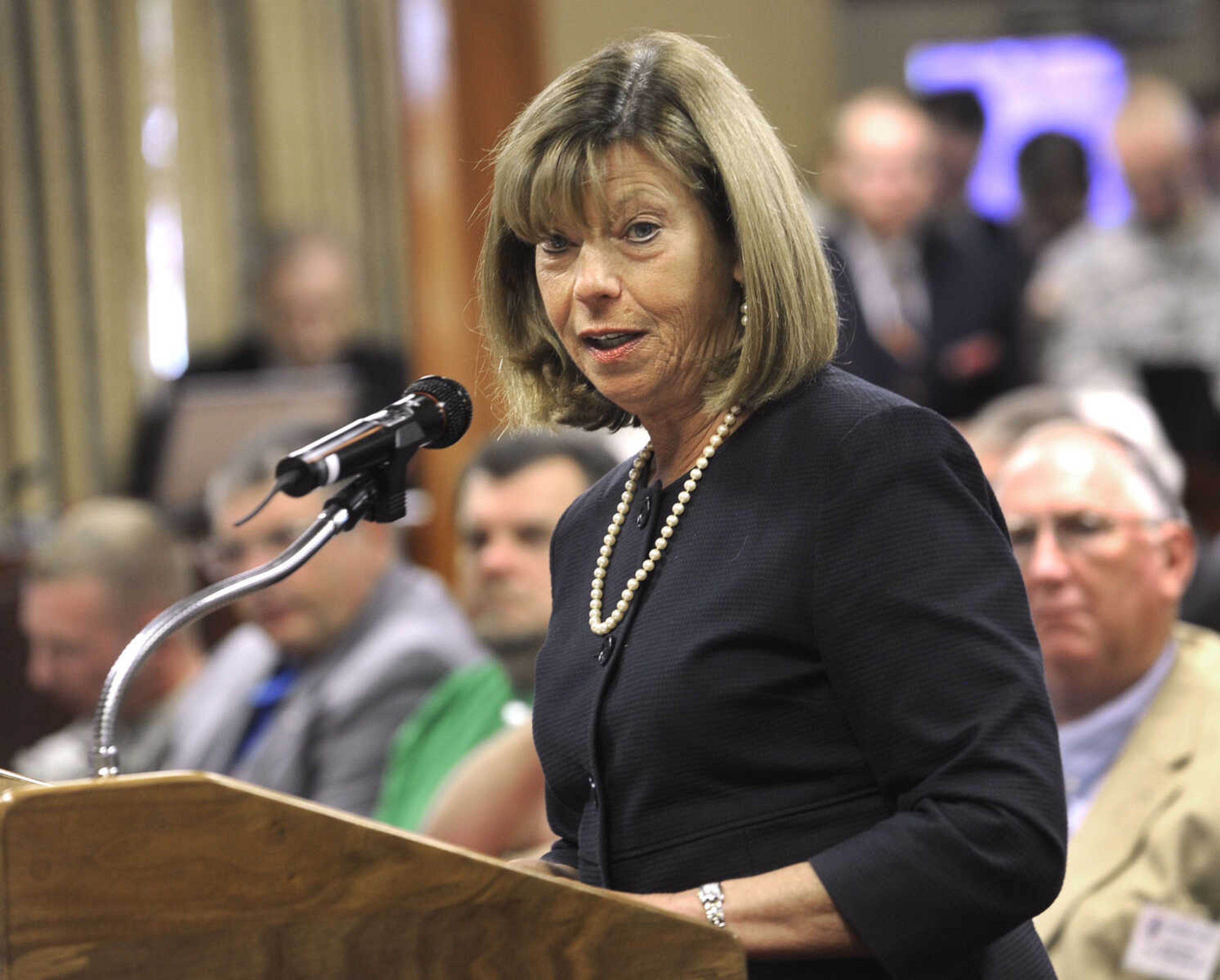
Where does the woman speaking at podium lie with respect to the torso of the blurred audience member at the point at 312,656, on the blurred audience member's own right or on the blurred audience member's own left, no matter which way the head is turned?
on the blurred audience member's own left

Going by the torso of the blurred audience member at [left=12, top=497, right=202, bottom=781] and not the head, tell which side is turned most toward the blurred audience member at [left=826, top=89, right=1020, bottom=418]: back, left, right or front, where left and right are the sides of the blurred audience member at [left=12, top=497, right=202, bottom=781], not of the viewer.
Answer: back

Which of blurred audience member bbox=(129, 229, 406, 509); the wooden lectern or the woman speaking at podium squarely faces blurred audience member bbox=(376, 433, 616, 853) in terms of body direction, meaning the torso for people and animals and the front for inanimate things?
blurred audience member bbox=(129, 229, 406, 509)

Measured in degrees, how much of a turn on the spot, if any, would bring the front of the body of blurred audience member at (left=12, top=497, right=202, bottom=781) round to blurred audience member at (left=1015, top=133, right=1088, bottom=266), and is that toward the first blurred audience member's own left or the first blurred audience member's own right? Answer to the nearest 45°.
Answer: approximately 180°

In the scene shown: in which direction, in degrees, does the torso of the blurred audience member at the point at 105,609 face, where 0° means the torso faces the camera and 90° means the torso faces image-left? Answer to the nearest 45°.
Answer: approximately 45°

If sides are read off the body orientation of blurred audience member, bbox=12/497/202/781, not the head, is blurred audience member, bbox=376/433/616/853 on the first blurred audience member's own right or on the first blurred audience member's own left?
on the first blurred audience member's own left

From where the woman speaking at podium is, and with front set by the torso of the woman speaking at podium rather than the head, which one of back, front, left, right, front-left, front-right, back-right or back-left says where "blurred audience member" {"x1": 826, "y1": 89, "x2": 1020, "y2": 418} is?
back-right

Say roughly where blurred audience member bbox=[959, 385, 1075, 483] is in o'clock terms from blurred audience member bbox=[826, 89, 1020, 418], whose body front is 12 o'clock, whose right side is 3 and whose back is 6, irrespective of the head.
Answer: blurred audience member bbox=[959, 385, 1075, 483] is roughly at 12 o'clock from blurred audience member bbox=[826, 89, 1020, 418].

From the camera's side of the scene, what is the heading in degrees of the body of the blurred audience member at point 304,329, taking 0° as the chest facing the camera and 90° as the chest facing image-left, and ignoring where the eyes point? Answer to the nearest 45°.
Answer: approximately 0°

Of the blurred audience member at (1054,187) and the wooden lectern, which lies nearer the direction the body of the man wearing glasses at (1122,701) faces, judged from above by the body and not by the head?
the wooden lectern
